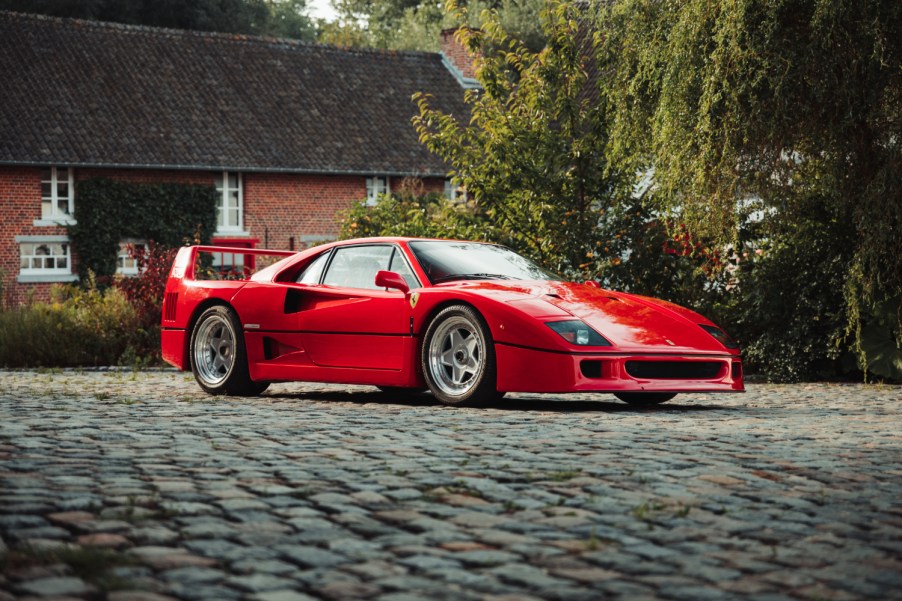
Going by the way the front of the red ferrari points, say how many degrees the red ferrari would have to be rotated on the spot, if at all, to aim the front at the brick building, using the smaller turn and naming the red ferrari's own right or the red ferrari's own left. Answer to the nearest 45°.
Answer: approximately 135° to the red ferrari's own left

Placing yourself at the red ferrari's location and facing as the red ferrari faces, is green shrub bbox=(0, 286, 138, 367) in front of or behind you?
behind

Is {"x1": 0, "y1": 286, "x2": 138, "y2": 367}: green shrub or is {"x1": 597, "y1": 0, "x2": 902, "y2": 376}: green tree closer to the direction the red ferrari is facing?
the green tree

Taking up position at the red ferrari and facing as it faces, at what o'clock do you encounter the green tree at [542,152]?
The green tree is roughly at 8 o'clock from the red ferrari.

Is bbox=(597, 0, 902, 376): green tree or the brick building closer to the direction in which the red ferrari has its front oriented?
the green tree

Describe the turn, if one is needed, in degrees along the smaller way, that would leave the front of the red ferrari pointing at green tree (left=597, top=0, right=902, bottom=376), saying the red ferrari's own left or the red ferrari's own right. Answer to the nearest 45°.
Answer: approximately 90° to the red ferrari's own left

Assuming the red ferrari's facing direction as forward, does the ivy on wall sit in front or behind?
behind

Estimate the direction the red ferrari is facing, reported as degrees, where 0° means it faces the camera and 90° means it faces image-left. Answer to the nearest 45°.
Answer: approximately 315°
